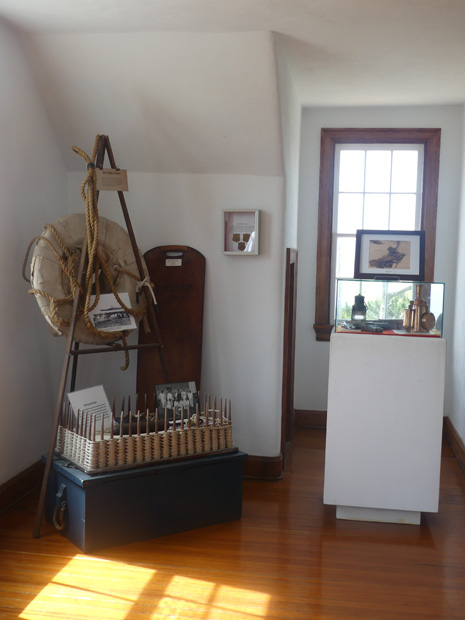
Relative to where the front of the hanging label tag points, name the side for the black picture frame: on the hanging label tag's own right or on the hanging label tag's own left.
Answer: on the hanging label tag's own left

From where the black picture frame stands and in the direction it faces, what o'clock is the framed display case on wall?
The framed display case on wall is roughly at 3 o'clock from the black picture frame.

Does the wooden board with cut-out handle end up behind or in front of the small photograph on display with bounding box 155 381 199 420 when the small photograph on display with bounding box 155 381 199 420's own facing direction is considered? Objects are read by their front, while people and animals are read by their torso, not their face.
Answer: behind

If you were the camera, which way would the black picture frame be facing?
facing the viewer

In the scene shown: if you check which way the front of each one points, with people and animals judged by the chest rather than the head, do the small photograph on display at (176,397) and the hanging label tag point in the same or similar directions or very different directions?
same or similar directions

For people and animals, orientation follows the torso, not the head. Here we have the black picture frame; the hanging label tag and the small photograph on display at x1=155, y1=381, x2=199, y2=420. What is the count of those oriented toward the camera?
3
